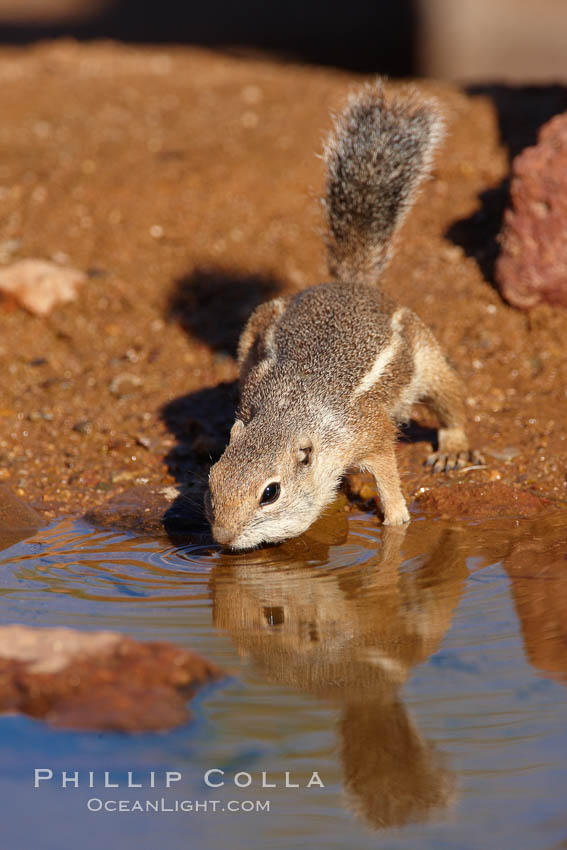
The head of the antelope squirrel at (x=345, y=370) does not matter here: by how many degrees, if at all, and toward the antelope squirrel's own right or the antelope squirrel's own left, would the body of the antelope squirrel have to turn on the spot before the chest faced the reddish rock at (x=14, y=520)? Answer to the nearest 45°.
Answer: approximately 45° to the antelope squirrel's own right

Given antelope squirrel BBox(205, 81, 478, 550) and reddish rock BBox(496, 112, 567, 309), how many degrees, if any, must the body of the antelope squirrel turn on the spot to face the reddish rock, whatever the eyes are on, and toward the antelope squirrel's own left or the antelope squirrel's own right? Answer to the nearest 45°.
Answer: approximately 180°

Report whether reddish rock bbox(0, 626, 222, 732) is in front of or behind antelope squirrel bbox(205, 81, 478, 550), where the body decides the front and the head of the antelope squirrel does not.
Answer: in front

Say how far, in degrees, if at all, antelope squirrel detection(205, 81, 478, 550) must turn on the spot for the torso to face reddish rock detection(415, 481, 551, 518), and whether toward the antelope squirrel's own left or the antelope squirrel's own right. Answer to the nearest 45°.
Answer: approximately 135° to the antelope squirrel's own left

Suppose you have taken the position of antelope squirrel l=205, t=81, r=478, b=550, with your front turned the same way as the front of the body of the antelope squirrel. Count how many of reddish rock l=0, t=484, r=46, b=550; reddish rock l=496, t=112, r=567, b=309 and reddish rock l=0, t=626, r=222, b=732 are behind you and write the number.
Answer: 1

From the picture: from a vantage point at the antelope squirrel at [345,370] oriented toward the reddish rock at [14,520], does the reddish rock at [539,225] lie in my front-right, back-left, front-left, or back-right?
back-right

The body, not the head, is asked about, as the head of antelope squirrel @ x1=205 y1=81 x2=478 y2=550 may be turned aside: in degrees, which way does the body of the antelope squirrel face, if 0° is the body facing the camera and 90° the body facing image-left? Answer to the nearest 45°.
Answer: approximately 45°

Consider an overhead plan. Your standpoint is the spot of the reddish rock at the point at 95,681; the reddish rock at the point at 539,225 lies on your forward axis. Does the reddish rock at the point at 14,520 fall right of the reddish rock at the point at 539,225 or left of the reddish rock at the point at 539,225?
left

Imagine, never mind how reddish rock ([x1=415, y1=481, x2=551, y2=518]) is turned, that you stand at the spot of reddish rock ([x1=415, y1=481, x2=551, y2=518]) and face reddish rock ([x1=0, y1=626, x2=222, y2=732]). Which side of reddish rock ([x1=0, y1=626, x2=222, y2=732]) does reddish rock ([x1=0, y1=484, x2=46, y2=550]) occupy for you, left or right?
right
